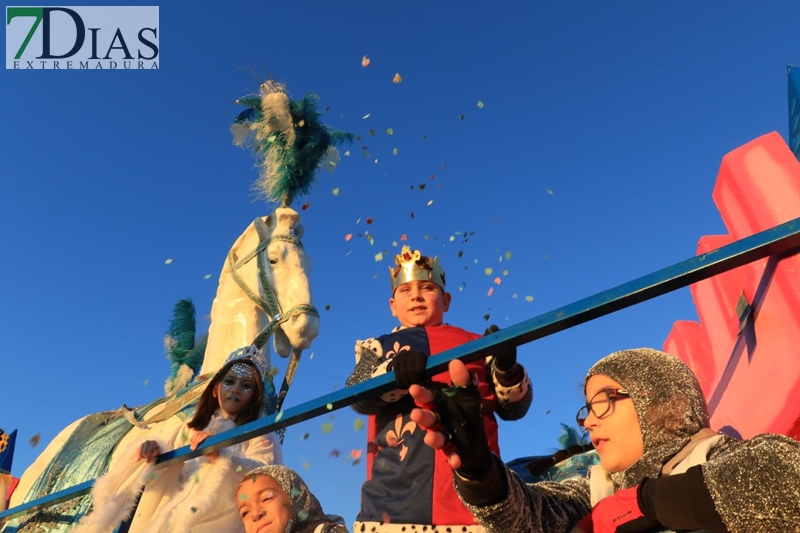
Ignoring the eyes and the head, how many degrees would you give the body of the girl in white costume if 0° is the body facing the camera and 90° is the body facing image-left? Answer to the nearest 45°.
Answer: approximately 0°

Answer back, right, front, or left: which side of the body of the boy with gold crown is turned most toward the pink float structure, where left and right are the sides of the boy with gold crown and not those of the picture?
left

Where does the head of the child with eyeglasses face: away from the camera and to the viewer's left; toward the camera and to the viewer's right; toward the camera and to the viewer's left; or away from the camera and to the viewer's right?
toward the camera and to the viewer's left

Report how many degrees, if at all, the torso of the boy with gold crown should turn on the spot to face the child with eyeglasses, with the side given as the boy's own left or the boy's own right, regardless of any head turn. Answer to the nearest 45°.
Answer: approximately 45° to the boy's own left

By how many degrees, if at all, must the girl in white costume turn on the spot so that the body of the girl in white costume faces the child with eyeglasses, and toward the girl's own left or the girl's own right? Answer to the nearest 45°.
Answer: approximately 45° to the girl's own left

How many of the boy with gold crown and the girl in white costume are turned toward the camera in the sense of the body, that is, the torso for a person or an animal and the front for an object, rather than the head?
2

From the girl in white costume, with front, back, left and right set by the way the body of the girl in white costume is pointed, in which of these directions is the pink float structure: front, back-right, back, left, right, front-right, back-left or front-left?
front-left

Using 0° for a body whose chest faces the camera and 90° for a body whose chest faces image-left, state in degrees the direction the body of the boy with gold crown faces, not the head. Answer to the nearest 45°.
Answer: approximately 0°
